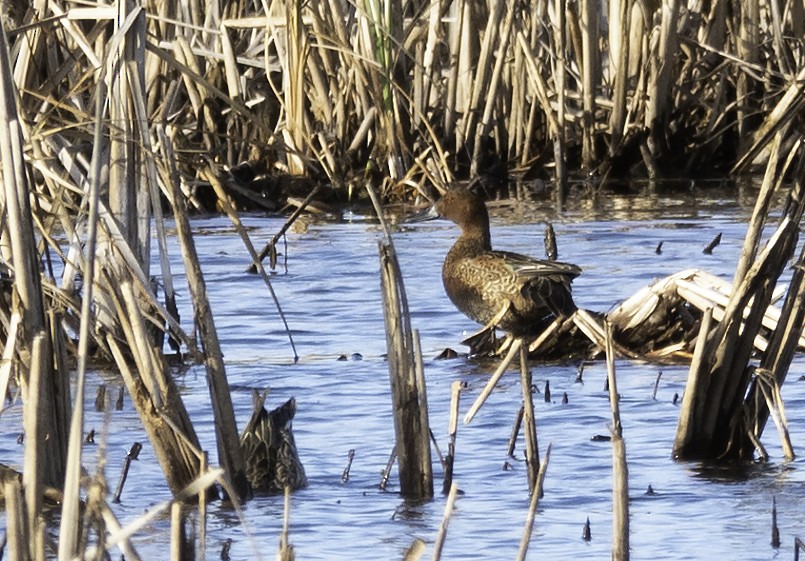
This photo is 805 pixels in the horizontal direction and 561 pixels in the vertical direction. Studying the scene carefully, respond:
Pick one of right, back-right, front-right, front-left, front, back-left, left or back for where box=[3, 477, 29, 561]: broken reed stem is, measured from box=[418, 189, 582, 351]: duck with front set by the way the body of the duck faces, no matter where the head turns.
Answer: left

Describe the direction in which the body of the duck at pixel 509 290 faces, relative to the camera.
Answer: to the viewer's left

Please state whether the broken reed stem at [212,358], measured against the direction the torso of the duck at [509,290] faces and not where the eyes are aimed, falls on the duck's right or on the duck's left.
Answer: on the duck's left

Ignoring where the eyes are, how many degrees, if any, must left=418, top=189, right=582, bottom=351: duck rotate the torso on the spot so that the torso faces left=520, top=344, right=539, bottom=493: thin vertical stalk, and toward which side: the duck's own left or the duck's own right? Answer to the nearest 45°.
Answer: approximately 90° to the duck's own left

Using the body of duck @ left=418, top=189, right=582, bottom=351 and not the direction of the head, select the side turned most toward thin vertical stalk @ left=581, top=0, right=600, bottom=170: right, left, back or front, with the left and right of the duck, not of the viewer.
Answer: right

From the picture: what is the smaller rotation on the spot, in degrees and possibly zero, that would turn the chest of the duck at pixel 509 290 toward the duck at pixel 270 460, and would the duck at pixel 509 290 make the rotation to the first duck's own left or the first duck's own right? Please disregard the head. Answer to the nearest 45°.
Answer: approximately 90° to the first duck's own left

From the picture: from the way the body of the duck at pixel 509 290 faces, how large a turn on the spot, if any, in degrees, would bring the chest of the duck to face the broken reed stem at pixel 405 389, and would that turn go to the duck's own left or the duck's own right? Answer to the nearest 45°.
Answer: approximately 90° to the duck's own left
